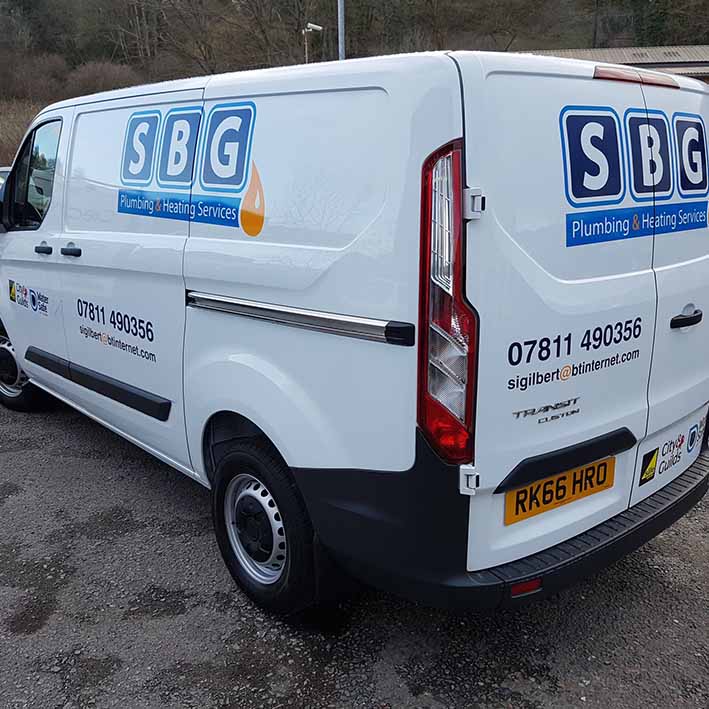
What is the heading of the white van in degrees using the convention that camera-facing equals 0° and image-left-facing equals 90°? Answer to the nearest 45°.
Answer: approximately 135°
